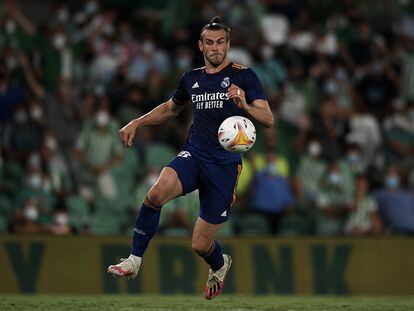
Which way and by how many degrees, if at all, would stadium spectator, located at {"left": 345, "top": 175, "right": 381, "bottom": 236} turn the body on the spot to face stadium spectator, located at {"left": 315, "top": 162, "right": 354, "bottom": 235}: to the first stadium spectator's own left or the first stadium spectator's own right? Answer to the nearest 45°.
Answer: approximately 90° to the first stadium spectator's own right

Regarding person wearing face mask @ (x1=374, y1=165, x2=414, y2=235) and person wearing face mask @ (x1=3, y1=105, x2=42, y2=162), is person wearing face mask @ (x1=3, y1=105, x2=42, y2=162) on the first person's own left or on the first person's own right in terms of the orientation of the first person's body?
on the first person's own right

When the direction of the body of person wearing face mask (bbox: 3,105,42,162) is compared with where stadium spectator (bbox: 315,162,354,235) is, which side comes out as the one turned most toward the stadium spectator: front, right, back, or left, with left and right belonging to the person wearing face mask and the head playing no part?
left

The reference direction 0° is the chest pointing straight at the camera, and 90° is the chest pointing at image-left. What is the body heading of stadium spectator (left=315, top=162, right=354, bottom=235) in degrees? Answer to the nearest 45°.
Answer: approximately 0°

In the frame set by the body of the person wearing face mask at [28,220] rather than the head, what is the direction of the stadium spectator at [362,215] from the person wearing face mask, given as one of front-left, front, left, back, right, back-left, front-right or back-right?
left

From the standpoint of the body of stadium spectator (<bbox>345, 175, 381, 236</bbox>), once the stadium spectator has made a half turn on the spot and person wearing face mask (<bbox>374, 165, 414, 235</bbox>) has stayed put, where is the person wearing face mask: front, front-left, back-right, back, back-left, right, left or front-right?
right

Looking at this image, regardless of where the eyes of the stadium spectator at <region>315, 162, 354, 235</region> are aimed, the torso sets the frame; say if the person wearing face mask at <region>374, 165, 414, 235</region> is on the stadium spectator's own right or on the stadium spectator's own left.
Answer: on the stadium spectator's own left
